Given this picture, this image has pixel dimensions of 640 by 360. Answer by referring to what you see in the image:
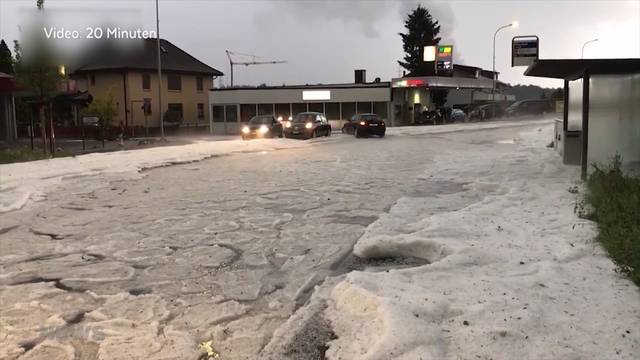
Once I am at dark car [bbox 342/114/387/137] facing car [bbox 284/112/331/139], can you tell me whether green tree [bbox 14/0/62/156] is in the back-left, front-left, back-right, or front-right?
front-left

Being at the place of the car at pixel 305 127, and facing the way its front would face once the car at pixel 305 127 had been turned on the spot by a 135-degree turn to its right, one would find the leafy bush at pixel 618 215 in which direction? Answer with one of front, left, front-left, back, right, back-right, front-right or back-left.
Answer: back

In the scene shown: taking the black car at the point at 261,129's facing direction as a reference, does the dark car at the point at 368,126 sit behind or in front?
behind

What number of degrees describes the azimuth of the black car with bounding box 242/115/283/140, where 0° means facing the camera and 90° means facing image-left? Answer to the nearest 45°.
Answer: approximately 45°

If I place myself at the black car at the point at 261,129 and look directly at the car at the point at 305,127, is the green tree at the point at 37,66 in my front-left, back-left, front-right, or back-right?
back-right

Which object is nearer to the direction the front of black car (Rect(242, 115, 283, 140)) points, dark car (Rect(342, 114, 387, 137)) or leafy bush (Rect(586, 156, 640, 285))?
the leafy bush

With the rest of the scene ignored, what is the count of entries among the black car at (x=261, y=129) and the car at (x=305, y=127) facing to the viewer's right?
0

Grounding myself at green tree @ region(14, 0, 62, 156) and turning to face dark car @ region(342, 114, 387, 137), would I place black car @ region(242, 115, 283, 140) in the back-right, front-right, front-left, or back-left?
front-left

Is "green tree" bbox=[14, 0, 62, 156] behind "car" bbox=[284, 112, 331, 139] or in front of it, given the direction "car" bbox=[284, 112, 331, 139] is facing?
in front

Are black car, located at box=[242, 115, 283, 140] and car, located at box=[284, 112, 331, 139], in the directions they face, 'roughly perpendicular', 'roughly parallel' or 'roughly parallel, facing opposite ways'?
roughly parallel

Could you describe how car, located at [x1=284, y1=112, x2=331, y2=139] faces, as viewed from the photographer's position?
facing the viewer and to the left of the viewer
